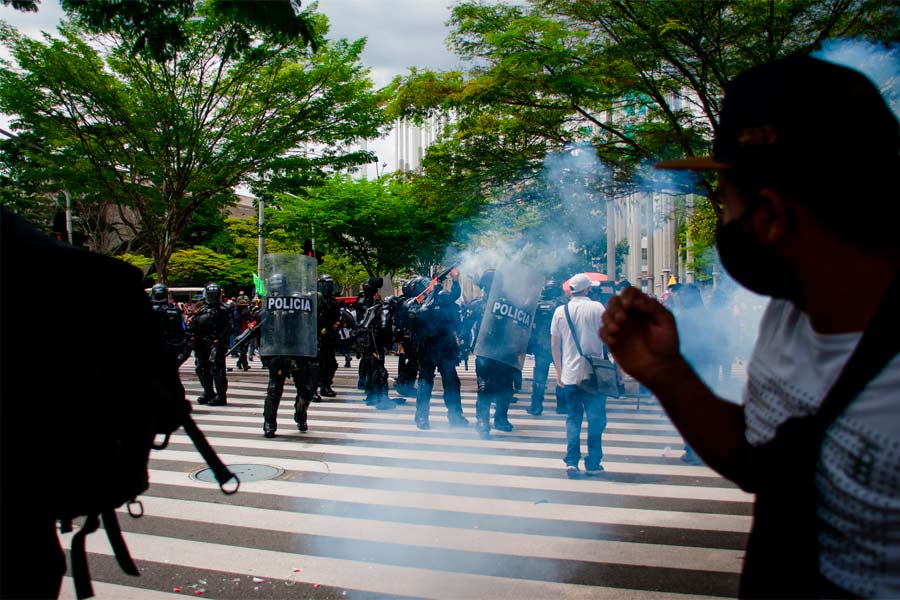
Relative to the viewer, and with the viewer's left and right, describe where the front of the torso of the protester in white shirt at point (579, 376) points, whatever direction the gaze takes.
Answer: facing away from the viewer

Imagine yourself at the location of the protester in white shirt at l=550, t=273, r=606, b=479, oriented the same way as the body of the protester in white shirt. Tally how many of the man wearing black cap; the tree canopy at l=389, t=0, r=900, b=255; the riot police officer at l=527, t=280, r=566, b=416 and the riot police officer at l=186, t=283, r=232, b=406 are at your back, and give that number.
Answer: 1

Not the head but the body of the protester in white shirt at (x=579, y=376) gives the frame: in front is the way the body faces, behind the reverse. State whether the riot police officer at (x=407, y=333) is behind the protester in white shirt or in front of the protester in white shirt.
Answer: in front

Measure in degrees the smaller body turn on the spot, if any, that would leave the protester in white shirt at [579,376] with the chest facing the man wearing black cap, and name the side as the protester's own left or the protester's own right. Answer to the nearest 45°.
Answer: approximately 180°

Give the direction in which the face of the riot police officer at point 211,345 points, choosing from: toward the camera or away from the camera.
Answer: toward the camera

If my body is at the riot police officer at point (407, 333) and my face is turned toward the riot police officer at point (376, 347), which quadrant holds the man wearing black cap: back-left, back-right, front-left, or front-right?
back-left

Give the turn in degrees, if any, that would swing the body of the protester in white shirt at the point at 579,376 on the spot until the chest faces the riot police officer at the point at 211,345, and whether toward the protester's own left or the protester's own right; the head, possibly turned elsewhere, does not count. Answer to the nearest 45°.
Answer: approximately 45° to the protester's own left

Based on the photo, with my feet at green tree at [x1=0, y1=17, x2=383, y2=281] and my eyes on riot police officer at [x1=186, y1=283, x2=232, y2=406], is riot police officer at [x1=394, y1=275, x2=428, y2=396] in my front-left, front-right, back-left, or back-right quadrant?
front-left

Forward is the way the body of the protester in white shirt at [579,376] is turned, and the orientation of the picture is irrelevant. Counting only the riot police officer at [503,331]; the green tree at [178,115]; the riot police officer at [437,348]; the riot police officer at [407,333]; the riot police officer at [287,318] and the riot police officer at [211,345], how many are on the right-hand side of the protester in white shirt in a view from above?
0

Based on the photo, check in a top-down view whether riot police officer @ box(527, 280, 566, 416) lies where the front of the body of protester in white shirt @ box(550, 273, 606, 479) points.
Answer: yes

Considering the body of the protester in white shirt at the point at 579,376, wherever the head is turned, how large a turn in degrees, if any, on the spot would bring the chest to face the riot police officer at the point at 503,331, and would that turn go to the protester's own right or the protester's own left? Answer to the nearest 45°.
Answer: approximately 45° to the protester's own left

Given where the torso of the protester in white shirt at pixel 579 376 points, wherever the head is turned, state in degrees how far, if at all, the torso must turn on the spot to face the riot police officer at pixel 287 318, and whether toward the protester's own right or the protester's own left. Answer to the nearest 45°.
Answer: approximately 90° to the protester's own left

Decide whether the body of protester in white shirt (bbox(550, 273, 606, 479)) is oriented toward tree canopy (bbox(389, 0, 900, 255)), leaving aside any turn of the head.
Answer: yes

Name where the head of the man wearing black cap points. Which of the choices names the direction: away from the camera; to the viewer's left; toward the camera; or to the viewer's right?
to the viewer's left

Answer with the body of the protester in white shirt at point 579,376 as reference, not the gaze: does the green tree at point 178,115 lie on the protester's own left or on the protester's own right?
on the protester's own left

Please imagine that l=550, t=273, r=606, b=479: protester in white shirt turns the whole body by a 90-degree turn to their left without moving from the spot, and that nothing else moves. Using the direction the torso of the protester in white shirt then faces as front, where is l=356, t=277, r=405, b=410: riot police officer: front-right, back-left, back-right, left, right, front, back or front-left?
front-right

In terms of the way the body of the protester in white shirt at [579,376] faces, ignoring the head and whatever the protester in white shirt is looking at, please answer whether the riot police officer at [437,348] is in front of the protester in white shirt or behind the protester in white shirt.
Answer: in front

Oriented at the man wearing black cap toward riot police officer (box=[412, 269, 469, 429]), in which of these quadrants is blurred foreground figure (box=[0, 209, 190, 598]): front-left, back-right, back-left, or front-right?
front-left
